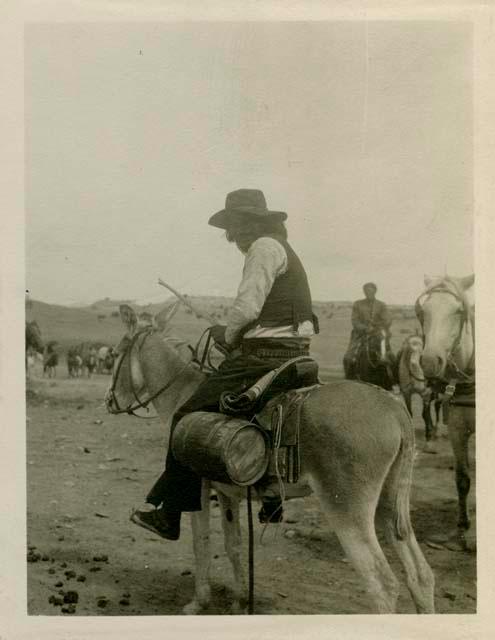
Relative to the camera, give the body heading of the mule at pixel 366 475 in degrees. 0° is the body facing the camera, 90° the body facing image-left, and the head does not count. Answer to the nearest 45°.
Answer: approximately 90°

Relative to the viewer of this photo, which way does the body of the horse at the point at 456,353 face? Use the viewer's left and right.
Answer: facing the viewer and to the left of the viewer

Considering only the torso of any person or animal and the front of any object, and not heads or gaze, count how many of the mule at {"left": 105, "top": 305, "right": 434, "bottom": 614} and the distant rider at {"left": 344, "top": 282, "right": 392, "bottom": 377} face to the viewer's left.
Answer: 1

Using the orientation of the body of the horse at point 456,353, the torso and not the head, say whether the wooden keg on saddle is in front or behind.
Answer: in front

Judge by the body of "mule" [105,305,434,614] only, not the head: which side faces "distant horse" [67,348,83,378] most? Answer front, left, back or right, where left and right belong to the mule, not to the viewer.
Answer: front

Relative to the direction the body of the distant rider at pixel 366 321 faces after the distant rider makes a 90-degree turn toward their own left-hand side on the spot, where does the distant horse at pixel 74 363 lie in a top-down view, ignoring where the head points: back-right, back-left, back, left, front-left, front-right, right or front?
back

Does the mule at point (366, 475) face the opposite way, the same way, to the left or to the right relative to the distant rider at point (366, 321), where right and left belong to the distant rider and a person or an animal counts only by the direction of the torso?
to the right

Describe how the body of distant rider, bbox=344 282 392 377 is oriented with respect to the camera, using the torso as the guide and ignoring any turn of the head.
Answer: toward the camera

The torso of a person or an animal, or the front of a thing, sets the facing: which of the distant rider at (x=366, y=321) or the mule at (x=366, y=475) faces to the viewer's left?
the mule
